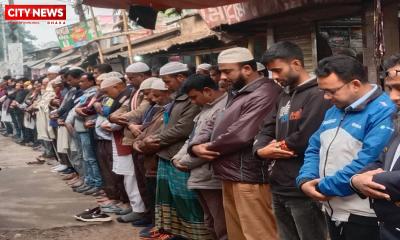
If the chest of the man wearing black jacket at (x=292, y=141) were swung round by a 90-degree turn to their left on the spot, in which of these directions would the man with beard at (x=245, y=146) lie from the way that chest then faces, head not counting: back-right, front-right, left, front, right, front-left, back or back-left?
back

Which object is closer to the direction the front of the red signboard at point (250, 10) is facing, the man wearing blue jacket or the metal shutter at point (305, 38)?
the man wearing blue jacket

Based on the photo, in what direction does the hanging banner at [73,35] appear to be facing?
toward the camera

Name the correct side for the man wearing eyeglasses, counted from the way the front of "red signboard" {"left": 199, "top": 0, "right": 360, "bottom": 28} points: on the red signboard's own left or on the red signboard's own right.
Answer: on the red signboard's own left

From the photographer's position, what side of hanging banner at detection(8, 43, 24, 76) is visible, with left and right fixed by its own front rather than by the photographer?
front

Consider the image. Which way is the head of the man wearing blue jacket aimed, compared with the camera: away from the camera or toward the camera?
toward the camera

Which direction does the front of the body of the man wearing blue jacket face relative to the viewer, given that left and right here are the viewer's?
facing the viewer and to the left of the viewer

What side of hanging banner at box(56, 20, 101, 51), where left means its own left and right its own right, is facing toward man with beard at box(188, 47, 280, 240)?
front

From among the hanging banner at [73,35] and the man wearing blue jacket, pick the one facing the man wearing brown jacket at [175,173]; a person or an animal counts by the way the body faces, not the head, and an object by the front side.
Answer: the hanging banner

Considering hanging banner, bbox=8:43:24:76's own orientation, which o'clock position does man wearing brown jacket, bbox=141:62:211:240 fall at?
The man wearing brown jacket is roughly at 12 o'clock from the hanging banner.

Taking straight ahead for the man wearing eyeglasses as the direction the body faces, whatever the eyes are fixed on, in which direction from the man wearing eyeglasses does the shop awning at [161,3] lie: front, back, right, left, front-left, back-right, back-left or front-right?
right

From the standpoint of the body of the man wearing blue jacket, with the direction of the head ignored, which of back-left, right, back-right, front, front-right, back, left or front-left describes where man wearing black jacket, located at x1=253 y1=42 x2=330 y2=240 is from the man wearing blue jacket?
right

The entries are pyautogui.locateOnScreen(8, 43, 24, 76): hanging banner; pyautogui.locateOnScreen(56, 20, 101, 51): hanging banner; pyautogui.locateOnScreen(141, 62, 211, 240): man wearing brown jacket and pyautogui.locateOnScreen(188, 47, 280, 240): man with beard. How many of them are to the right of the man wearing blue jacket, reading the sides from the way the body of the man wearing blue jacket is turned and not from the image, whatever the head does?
4

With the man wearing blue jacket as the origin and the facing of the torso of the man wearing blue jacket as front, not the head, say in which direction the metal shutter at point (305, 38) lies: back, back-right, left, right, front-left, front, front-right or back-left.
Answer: back-right

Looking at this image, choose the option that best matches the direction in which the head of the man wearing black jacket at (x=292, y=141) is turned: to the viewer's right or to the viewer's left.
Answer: to the viewer's left
